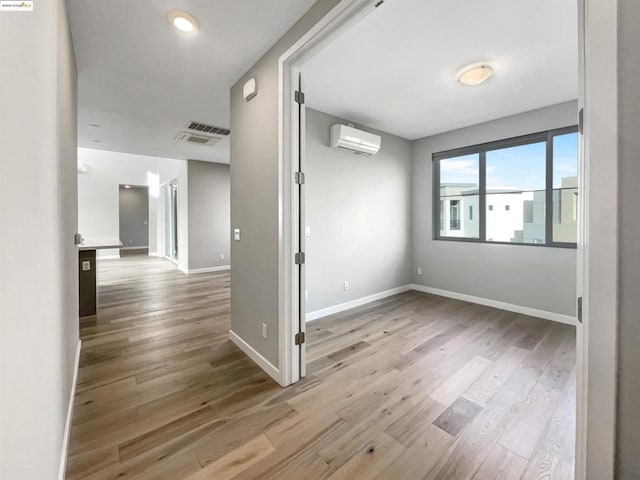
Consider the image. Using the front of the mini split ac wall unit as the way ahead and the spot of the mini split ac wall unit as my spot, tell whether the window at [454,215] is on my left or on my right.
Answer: on my left

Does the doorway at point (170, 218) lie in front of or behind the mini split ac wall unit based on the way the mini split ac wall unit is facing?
behind

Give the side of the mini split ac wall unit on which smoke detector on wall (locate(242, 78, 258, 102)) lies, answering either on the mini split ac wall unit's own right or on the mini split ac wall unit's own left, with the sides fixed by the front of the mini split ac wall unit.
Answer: on the mini split ac wall unit's own right

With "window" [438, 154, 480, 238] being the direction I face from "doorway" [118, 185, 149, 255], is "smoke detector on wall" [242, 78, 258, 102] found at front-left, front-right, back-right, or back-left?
front-right

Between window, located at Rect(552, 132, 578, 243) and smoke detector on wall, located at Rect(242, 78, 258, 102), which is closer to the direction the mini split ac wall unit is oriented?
the window

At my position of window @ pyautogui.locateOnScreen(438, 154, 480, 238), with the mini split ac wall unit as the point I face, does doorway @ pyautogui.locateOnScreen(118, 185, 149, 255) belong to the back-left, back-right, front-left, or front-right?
front-right

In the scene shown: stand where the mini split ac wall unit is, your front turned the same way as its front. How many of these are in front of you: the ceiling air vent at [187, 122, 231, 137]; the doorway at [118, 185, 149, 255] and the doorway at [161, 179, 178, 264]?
0

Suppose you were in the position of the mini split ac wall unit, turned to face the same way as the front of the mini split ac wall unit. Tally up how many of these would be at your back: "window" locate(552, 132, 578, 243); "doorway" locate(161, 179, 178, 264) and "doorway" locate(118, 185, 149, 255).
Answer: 2

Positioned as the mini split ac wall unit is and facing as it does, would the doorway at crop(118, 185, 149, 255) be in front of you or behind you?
behind

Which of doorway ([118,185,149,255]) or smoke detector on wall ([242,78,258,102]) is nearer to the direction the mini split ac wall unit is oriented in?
the smoke detector on wall

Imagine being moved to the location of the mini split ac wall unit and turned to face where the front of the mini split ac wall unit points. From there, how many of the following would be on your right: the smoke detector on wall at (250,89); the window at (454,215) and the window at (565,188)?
1

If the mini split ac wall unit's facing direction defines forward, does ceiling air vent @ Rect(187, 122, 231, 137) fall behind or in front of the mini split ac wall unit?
behind

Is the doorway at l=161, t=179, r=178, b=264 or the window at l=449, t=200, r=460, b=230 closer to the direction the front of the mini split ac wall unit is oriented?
the window

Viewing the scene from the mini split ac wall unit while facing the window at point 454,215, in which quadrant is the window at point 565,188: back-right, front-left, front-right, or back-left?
front-right

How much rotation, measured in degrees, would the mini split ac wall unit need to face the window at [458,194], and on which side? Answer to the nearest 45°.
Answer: approximately 90° to its left

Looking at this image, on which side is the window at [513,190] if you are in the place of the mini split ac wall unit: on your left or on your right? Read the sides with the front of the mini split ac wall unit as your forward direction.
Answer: on your left

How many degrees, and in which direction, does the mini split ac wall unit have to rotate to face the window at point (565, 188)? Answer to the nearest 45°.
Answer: approximately 45° to its left

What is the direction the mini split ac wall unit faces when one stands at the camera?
facing the viewer and to the right of the viewer

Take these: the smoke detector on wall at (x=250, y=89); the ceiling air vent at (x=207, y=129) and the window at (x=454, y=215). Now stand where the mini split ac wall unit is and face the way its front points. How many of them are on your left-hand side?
1

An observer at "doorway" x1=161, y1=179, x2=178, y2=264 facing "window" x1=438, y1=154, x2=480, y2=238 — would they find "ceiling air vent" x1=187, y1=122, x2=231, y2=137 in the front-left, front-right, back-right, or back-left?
front-right
